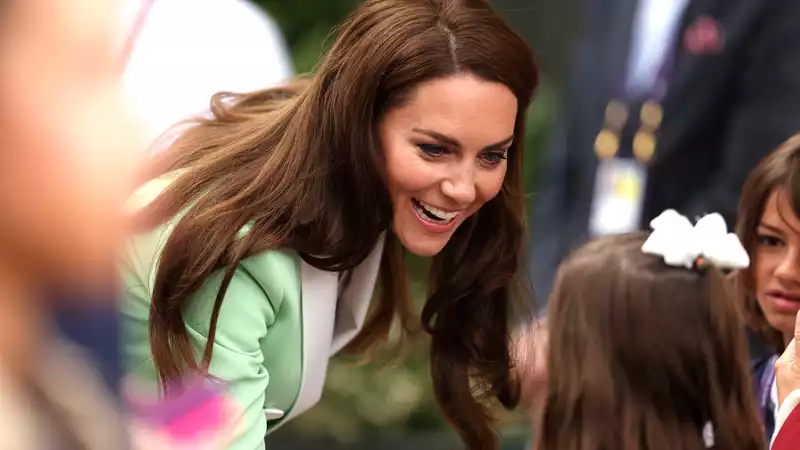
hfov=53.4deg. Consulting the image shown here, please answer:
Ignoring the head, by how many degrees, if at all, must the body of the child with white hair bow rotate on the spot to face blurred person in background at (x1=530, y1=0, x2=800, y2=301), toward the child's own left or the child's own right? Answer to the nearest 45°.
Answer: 0° — they already face them

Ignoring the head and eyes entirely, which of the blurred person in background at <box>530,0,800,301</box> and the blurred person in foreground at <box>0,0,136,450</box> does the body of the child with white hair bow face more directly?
the blurred person in background

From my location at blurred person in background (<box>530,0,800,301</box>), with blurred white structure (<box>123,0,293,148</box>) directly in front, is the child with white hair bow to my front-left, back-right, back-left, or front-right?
front-left

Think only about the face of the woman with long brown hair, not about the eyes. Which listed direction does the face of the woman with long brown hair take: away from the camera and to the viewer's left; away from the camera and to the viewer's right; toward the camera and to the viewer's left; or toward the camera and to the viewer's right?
toward the camera and to the viewer's right

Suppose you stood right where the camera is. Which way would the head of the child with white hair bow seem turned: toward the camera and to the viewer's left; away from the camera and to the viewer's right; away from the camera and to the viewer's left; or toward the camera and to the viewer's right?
away from the camera and to the viewer's left

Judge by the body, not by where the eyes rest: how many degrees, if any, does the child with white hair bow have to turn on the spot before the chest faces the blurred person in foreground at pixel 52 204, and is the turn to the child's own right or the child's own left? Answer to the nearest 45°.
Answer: approximately 180°

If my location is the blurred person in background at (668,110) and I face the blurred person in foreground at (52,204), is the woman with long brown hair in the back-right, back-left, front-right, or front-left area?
front-right

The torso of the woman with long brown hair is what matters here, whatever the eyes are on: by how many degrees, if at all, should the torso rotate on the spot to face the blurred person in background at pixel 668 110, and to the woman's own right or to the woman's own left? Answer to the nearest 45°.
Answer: approximately 90° to the woman's own left

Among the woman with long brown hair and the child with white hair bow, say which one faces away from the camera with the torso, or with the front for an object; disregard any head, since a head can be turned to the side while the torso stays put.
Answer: the child with white hair bow

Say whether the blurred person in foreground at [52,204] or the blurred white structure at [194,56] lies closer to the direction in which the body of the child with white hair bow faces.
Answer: the blurred white structure

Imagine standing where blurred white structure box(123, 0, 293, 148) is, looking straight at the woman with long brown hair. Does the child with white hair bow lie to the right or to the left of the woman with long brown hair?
left

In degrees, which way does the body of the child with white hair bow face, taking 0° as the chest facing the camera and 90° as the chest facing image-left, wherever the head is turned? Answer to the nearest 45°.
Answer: approximately 180°

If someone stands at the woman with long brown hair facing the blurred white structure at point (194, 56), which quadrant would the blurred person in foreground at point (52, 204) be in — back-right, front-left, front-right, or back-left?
back-left

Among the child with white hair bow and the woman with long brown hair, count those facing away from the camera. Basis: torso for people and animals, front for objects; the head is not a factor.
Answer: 1
